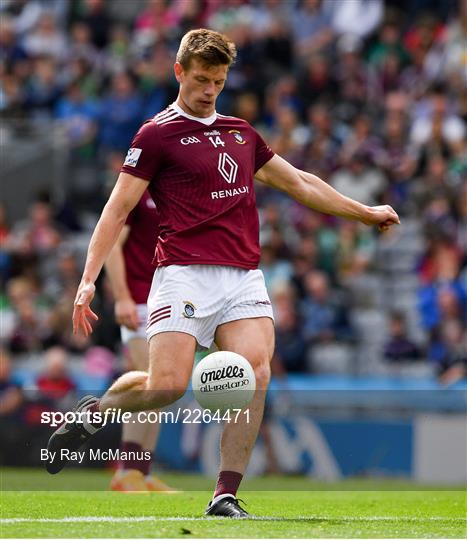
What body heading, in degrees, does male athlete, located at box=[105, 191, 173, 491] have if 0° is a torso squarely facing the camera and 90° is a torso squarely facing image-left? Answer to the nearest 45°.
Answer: approximately 315°

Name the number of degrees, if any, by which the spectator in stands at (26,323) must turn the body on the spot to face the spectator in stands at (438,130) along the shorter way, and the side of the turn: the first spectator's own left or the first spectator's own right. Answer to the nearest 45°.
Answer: approximately 90° to the first spectator's own left

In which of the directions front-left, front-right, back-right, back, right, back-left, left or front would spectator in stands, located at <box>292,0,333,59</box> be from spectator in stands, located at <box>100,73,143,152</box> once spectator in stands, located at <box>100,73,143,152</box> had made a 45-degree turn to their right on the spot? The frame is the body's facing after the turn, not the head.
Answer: back-left
